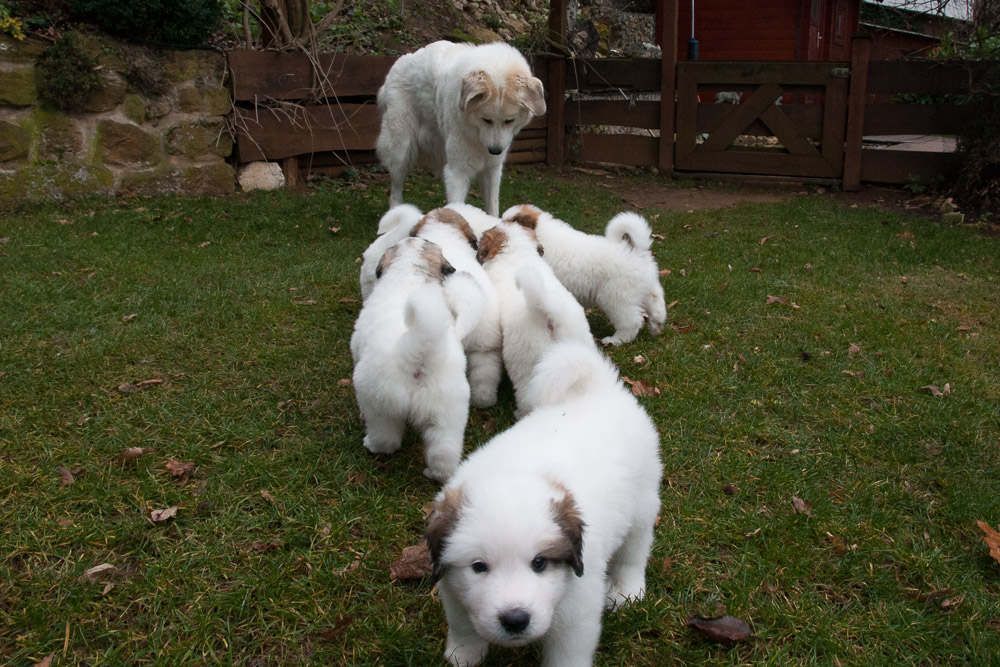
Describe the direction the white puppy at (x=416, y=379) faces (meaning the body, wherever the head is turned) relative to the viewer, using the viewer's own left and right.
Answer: facing away from the viewer

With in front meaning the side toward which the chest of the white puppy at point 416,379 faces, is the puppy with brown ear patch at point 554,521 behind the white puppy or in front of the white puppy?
behind

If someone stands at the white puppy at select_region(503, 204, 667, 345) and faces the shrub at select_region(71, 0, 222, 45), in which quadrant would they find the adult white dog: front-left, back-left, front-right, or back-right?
front-right

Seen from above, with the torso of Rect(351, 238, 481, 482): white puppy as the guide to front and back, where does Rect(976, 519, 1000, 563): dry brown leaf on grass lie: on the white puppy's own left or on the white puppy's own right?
on the white puppy's own right

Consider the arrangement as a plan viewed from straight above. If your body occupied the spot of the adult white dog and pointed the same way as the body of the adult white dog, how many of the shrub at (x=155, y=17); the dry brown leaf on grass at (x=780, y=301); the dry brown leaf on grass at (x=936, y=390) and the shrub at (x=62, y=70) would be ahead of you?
2

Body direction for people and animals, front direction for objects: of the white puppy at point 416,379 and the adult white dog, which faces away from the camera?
the white puppy

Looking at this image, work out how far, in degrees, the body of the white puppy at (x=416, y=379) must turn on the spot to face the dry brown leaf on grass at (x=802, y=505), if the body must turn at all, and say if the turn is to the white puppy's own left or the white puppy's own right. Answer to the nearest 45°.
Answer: approximately 90° to the white puppy's own right

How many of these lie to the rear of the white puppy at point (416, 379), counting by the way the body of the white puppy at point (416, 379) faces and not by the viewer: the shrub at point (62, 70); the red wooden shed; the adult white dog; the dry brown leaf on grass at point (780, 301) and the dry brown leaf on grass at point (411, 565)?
1

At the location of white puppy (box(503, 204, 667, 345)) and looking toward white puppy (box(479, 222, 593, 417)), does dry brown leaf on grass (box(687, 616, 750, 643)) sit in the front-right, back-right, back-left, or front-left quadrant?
front-left

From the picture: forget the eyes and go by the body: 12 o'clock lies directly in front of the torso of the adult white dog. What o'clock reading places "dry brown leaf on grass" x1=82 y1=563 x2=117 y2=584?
The dry brown leaf on grass is roughly at 2 o'clock from the adult white dog.

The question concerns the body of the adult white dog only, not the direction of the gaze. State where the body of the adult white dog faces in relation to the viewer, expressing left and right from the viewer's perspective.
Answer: facing the viewer and to the right of the viewer

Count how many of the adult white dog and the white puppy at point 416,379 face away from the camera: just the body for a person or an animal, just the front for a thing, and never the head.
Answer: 1

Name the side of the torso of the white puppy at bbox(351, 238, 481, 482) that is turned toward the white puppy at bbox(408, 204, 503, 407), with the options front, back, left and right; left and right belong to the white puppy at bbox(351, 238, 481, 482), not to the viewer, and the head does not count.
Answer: front
